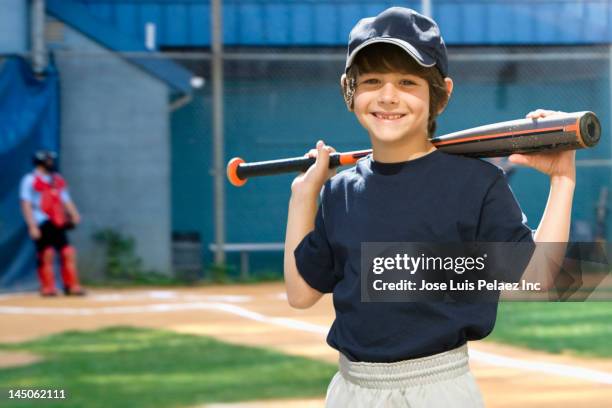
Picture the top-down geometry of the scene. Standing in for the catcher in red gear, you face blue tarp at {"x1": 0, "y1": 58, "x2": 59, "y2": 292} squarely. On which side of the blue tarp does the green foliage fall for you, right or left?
right

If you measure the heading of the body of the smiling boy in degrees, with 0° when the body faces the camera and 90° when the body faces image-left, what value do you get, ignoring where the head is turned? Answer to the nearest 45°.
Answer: approximately 0°

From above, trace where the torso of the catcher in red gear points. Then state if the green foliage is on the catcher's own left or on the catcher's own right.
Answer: on the catcher's own left

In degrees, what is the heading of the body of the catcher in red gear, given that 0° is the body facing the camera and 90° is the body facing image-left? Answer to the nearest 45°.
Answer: approximately 315°

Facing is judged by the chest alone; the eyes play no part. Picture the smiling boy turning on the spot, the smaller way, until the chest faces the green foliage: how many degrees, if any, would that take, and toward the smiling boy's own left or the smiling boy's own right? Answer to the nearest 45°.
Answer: approximately 180°

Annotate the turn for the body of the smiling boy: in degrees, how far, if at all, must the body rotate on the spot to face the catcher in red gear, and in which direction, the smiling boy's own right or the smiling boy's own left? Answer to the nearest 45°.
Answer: approximately 135° to the smiling boy's own right

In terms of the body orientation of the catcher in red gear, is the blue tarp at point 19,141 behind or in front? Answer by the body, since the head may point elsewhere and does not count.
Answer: behind

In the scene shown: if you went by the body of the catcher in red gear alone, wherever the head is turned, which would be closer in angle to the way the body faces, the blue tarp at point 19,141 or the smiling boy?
the smiling boy
